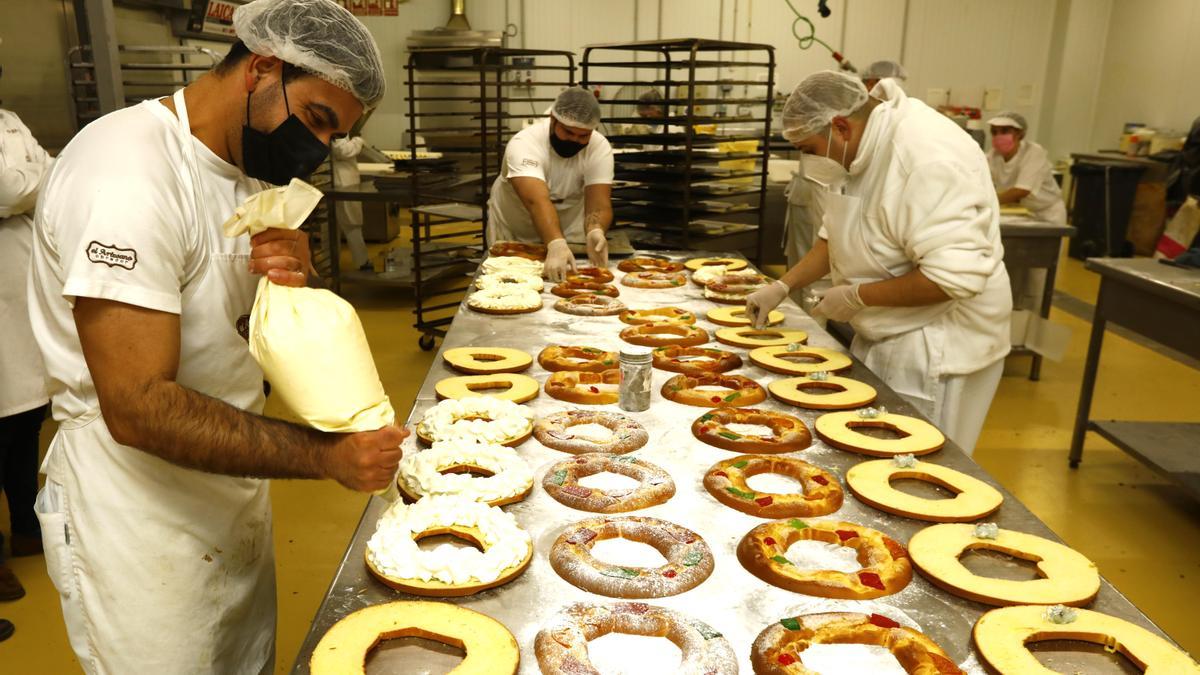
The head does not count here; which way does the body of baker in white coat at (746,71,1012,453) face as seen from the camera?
to the viewer's left

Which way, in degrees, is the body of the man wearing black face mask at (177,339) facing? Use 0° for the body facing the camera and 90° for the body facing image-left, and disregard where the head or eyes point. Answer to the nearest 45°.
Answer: approximately 270°

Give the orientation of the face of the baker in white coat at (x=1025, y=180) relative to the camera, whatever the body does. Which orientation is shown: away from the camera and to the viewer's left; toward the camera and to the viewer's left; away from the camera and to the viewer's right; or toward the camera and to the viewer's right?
toward the camera and to the viewer's left

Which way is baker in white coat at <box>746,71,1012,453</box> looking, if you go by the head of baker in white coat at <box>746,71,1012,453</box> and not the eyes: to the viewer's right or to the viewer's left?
to the viewer's left

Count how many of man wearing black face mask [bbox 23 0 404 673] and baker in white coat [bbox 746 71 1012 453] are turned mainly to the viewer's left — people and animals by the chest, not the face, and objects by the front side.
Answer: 1

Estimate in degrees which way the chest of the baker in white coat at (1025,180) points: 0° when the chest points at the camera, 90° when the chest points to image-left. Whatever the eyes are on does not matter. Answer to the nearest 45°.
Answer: approximately 45°

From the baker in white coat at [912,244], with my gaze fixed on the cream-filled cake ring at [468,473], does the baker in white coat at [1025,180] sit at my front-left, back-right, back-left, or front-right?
back-right

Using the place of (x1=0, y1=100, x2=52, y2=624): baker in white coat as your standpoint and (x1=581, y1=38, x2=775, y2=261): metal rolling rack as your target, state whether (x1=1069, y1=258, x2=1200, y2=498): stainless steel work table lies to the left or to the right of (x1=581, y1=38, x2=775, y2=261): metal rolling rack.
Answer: right
